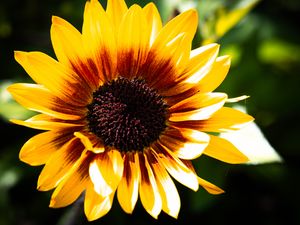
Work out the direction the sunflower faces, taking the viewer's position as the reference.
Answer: facing the viewer
